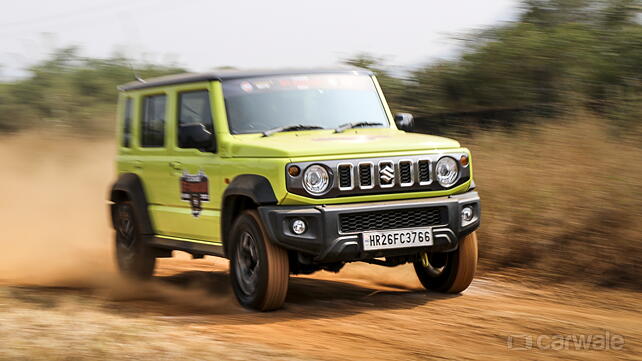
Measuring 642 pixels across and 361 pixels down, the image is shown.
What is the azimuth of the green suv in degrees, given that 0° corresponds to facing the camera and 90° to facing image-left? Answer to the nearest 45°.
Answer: approximately 315°
